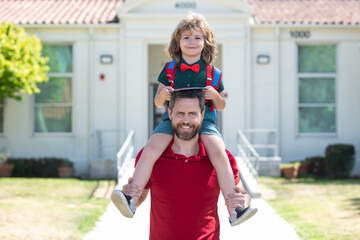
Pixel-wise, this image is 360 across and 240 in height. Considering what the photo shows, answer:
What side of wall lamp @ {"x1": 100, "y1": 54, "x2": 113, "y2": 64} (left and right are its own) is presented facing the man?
front

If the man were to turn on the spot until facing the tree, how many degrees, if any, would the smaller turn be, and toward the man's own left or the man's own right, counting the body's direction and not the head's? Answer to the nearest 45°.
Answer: approximately 135° to the man's own right

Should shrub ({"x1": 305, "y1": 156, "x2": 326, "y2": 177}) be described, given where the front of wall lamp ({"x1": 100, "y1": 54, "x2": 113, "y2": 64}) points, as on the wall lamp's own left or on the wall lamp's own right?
on the wall lamp's own left

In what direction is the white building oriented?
toward the camera

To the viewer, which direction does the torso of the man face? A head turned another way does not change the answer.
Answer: toward the camera

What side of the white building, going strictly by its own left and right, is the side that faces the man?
front

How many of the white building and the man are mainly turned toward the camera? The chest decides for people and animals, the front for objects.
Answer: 2

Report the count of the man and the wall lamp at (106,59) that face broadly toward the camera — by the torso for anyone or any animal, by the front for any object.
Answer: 2

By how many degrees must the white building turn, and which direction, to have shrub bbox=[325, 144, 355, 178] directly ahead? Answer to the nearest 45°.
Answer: approximately 90° to its left

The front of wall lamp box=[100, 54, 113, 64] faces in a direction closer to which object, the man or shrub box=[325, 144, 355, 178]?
the man

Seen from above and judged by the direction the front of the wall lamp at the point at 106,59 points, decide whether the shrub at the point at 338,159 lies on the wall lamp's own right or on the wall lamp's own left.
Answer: on the wall lamp's own left
